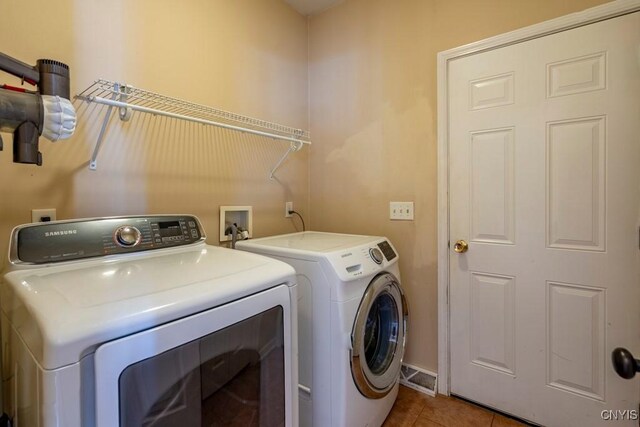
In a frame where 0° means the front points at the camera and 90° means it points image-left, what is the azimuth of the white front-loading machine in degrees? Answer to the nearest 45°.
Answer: approximately 315°

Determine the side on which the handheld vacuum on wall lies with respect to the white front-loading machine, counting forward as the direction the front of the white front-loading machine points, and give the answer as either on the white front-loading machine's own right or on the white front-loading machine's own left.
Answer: on the white front-loading machine's own right

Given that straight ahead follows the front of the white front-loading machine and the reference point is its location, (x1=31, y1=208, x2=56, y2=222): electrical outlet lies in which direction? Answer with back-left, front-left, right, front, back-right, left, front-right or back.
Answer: back-right

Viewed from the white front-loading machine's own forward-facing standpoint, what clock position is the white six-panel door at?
The white six-panel door is roughly at 10 o'clock from the white front-loading machine.
